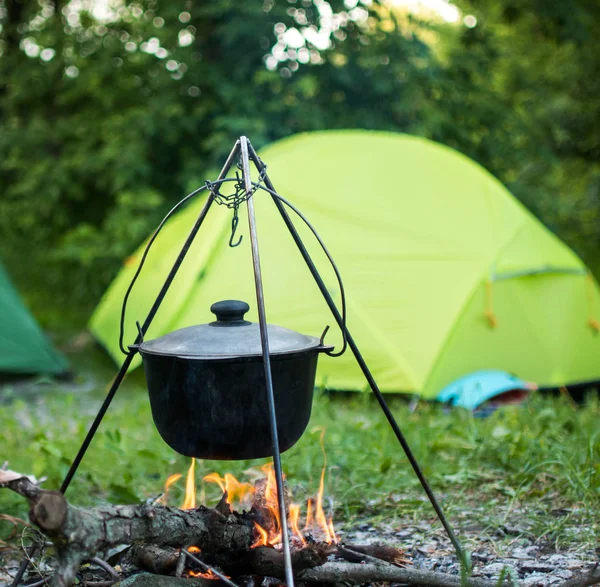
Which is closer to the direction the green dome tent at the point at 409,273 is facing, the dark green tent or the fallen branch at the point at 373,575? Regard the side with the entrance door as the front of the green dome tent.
the fallen branch

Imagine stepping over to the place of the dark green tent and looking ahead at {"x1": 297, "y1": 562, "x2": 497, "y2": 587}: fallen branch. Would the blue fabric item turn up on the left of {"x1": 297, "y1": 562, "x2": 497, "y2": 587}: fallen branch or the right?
left

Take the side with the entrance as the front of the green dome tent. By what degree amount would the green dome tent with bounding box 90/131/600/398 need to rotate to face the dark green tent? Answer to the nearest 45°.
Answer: approximately 135° to its right

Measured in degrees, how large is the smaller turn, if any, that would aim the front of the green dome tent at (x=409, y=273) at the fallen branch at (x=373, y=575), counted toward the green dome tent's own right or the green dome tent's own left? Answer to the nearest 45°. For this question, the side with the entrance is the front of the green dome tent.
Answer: approximately 45° to the green dome tent's own right

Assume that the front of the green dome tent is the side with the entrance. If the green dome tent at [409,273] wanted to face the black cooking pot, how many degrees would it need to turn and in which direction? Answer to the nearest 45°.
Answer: approximately 45° to its right

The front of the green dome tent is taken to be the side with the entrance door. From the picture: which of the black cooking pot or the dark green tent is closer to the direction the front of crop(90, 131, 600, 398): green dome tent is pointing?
the black cooking pot
